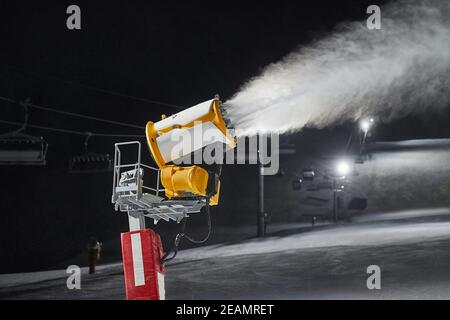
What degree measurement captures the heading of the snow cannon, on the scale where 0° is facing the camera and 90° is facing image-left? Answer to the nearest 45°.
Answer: approximately 270°

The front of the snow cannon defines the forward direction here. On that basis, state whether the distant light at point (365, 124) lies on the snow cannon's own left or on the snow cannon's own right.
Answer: on the snow cannon's own left
